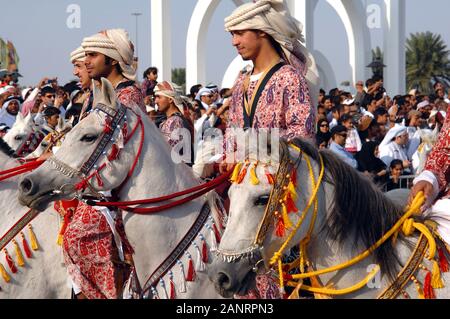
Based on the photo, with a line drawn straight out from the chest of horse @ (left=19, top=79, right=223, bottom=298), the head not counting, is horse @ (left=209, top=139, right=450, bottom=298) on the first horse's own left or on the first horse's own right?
on the first horse's own left

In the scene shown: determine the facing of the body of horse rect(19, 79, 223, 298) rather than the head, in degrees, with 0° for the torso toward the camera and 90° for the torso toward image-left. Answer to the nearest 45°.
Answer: approximately 90°

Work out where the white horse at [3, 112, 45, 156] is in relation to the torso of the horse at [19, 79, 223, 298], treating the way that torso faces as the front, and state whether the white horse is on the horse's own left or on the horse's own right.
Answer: on the horse's own right

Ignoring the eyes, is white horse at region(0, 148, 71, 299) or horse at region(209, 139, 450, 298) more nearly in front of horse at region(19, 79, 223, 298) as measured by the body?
the white horse

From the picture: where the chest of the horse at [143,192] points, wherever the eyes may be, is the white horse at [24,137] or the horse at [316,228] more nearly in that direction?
the white horse

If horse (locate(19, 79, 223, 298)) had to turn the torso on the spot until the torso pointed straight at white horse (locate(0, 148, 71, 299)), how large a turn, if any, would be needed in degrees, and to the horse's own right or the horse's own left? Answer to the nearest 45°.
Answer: approximately 45° to the horse's own right
